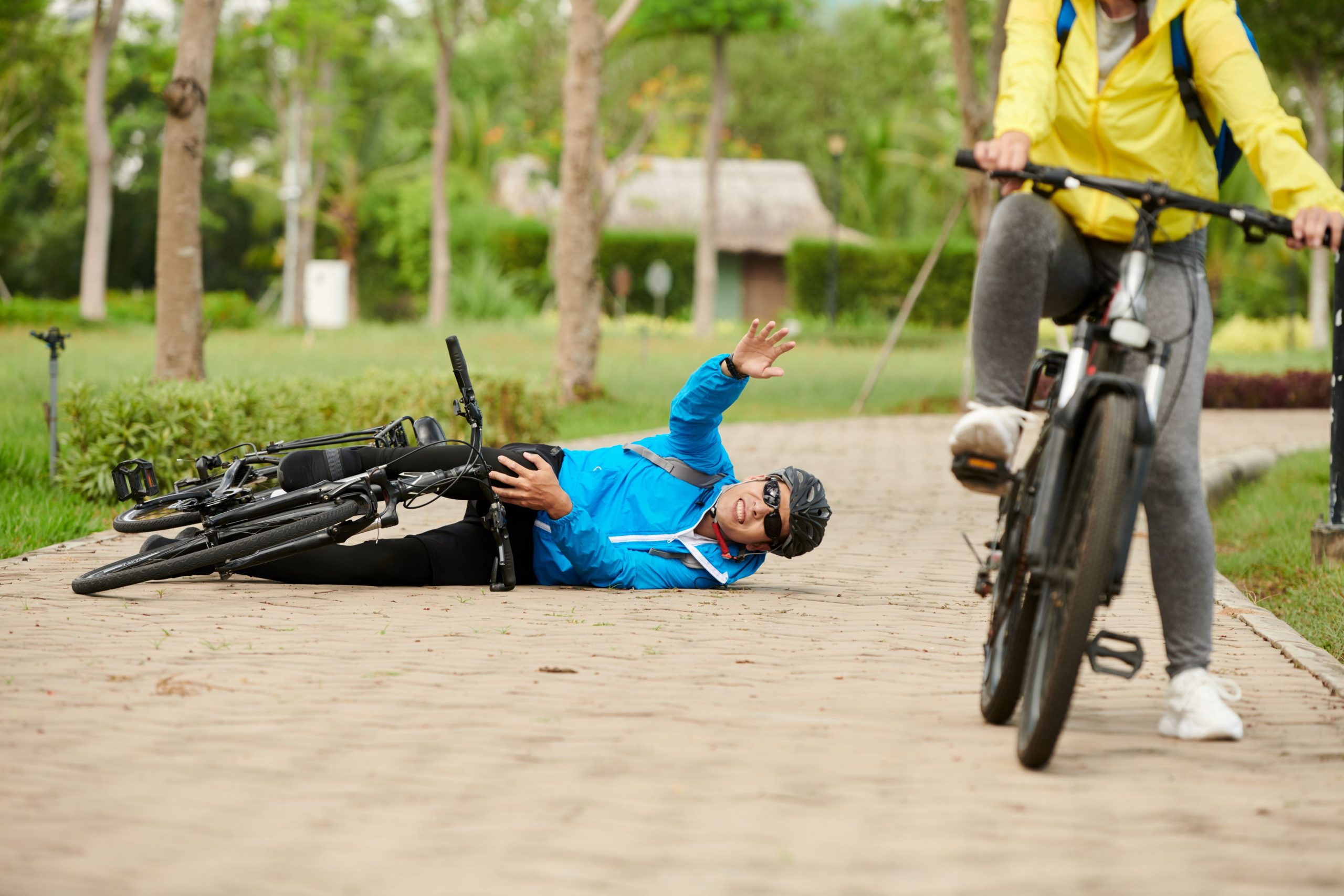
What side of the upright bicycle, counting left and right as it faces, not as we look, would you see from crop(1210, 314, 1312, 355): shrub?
back

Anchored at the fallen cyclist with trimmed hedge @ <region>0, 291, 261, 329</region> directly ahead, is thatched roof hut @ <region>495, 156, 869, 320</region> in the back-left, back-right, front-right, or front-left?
front-right

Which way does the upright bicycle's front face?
toward the camera

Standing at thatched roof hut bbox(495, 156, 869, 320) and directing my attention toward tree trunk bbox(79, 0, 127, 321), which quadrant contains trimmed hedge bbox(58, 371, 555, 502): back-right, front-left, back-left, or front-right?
front-left

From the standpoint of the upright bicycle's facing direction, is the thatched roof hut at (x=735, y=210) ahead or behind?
behind

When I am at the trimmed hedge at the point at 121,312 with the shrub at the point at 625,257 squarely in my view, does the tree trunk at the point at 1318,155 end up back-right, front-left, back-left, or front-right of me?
front-right

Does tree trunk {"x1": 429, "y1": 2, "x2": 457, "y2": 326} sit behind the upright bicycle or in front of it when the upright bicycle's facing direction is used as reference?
behind

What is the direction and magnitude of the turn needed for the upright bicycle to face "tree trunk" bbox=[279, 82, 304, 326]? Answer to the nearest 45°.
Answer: approximately 135° to its right

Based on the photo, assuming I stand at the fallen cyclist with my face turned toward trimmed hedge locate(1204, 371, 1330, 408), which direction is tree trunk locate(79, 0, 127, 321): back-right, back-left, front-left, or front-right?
front-left

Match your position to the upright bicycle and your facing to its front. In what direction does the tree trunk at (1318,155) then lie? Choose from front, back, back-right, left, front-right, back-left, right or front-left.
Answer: back

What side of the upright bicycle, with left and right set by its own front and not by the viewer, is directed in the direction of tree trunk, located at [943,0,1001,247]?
back

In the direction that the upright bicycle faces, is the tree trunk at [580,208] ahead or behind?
behind

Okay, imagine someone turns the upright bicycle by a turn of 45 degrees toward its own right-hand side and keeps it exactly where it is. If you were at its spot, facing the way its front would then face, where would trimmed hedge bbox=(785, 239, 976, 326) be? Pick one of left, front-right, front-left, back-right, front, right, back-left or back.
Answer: back-right

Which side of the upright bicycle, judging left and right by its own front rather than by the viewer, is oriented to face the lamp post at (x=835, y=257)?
back

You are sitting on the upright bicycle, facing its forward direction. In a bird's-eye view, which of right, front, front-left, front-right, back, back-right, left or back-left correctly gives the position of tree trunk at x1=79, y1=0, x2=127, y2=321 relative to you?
back-right
